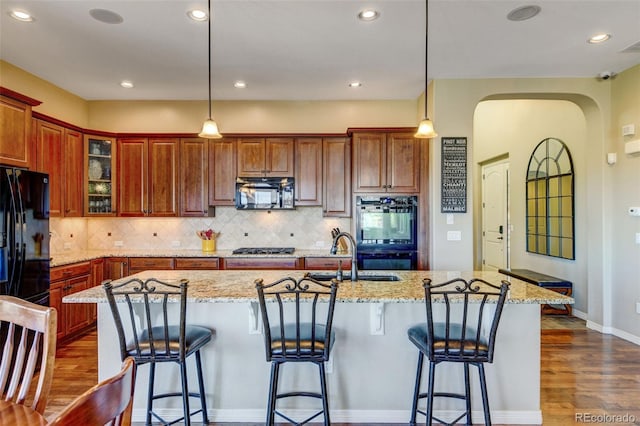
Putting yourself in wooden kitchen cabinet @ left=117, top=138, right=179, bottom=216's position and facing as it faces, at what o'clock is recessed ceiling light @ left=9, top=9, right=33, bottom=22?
The recessed ceiling light is roughly at 1 o'clock from the wooden kitchen cabinet.

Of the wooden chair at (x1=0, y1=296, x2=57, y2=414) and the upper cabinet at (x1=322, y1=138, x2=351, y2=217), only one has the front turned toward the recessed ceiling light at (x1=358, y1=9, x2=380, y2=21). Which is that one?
the upper cabinet

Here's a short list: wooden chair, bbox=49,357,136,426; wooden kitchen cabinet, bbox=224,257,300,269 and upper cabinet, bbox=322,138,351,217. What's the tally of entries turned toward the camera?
2

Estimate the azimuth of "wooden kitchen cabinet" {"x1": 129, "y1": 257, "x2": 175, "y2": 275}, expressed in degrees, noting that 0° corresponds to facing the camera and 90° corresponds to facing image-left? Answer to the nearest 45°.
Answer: approximately 0°

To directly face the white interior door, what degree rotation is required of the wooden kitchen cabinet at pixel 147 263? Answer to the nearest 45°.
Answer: approximately 90° to its left

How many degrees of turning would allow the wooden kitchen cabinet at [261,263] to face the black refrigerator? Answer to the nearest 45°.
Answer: approximately 45° to its right

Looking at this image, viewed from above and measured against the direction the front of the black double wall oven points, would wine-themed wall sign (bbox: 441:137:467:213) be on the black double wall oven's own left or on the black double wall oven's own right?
on the black double wall oven's own left

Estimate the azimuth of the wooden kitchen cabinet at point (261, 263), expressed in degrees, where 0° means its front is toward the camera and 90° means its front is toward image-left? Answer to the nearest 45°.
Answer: approximately 0°
